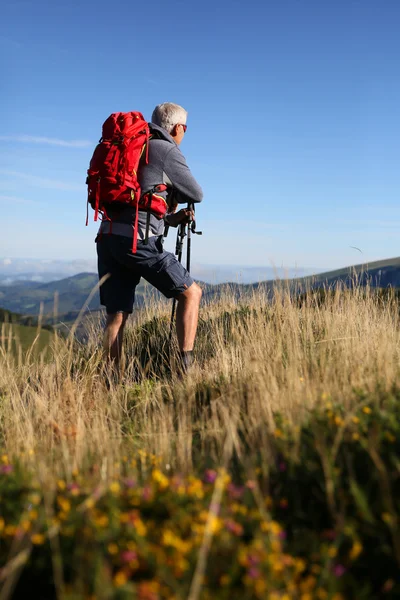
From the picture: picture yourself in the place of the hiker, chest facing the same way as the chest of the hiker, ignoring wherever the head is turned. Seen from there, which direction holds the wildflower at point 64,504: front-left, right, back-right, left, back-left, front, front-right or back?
back-right

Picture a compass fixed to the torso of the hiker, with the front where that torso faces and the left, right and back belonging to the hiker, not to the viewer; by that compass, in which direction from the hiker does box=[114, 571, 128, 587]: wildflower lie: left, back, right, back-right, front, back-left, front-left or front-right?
back-right

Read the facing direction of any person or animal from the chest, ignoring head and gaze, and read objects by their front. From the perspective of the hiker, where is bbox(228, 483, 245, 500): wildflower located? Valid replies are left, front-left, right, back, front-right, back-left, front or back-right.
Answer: back-right

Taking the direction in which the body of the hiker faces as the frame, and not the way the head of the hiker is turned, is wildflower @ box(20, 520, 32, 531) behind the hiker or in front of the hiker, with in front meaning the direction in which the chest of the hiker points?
behind

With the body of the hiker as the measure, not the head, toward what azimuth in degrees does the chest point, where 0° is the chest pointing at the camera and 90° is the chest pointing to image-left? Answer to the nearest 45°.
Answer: approximately 225°

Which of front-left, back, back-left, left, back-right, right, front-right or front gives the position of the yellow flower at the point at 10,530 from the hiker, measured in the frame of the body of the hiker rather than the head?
back-right

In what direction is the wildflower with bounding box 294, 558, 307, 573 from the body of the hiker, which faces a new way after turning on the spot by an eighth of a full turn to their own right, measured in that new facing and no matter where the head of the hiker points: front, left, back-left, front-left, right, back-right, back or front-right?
right

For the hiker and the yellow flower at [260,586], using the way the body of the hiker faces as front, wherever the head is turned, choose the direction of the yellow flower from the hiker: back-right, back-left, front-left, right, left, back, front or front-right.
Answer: back-right

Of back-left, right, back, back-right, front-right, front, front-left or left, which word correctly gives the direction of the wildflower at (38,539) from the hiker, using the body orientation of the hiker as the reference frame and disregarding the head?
back-right

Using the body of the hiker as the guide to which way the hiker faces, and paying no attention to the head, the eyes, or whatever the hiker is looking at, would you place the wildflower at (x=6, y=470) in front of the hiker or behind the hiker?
behind

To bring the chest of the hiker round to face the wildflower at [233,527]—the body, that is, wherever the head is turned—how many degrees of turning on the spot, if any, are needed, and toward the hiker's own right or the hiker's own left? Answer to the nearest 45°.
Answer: approximately 135° to the hiker's own right

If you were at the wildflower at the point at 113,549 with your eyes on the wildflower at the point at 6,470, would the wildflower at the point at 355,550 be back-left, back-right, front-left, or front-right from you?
back-right

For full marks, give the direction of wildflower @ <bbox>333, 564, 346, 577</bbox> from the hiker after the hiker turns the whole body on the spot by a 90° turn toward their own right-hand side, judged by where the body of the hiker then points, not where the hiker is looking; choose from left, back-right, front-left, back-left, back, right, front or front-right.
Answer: front-right

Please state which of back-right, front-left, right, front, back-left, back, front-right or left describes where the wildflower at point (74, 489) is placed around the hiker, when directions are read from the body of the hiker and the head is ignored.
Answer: back-right
